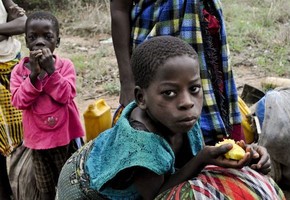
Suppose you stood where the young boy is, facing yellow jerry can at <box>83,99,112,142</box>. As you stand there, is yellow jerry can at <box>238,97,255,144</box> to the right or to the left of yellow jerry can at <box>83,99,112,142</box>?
right

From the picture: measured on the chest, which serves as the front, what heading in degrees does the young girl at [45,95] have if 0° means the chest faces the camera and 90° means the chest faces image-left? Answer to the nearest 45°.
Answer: approximately 0°

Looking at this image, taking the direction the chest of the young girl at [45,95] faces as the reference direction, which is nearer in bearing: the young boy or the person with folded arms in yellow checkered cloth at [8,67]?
the young boy

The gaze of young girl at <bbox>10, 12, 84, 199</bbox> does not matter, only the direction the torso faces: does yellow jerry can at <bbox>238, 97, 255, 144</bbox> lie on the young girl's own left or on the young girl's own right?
on the young girl's own left
